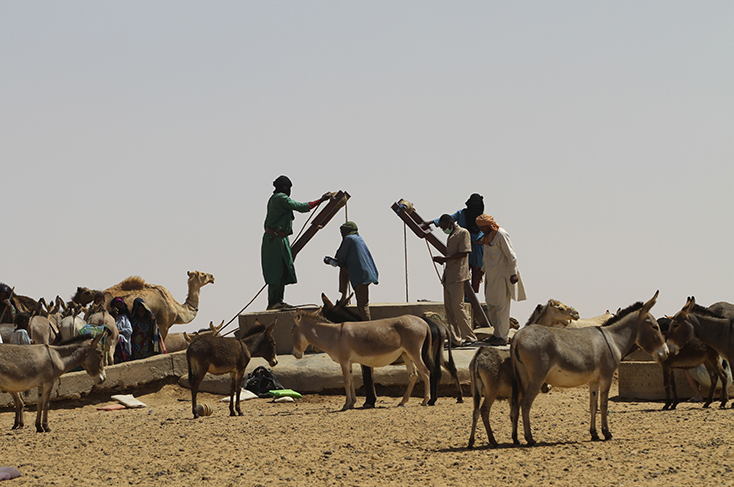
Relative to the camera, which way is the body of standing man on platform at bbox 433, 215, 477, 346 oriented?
to the viewer's left

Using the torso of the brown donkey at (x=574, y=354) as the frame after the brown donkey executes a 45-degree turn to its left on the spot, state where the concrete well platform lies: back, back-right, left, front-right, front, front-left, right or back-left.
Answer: left

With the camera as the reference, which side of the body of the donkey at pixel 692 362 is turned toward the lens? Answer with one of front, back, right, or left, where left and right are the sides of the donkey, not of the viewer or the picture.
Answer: left

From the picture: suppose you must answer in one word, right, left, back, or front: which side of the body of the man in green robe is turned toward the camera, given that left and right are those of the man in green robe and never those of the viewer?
right

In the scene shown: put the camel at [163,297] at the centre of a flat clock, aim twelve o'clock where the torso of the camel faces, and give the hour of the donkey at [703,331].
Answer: The donkey is roughly at 2 o'clock from the camel.

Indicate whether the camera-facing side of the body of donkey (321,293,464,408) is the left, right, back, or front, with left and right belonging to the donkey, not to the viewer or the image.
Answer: left

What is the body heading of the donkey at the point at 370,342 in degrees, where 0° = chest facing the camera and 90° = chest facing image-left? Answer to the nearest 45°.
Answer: approximately 90°

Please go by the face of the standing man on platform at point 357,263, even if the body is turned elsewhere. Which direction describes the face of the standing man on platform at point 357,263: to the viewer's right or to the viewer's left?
to the viewer's left

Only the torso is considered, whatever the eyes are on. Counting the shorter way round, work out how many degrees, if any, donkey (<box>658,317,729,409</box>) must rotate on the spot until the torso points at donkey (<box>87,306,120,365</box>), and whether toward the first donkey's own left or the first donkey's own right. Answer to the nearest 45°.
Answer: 0° — it already faces it

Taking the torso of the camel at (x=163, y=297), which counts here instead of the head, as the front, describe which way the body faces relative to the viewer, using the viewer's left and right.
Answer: facing to the right of the viewer

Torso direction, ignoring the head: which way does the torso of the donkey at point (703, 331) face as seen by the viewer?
to the viewer's left
